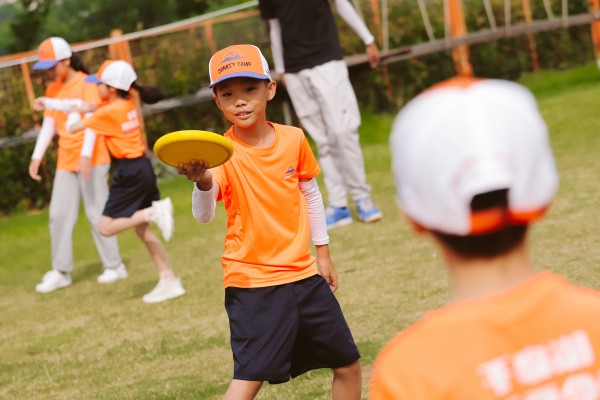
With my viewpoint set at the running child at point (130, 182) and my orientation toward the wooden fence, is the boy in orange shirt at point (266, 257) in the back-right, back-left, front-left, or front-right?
back-right

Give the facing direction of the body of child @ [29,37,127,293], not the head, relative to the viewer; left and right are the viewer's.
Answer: facing the viewer and to the left of the viewer

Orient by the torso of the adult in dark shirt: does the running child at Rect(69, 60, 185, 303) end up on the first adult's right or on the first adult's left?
on the first adult's right

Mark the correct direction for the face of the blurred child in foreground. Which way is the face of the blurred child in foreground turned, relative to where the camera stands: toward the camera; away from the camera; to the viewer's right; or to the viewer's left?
away from the camera
